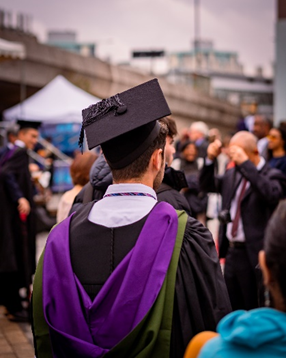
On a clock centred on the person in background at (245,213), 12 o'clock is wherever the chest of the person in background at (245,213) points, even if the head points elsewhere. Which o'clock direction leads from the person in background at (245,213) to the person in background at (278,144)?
the person in background at (278,144) is roughly at 5 o'clock from the person in background at (245,213).

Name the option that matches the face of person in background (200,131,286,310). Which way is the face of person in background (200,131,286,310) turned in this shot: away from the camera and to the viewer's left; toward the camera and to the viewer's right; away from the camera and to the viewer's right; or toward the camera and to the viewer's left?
toward the camera and to the viewer's left

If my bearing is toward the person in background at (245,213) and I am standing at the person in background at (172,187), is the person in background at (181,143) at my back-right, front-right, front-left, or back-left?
front-left

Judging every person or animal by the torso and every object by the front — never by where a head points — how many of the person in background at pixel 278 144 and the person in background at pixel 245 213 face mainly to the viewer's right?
0

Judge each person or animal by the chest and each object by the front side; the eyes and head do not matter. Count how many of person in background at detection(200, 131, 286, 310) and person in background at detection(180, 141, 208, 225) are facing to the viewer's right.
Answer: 0

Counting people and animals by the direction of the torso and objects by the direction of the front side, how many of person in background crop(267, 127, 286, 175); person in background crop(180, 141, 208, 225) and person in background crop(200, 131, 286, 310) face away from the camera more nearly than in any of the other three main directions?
0

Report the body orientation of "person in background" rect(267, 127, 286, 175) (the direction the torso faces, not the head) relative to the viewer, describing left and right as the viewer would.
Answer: facing the viewer and to the left of the viewer

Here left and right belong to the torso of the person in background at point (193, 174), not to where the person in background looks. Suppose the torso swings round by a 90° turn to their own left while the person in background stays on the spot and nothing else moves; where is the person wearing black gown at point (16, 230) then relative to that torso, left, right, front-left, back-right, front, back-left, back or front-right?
back-right

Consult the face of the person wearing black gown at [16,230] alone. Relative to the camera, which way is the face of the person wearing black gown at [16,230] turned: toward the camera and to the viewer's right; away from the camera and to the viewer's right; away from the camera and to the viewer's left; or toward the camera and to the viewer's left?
toward the camera and to the viewer's right

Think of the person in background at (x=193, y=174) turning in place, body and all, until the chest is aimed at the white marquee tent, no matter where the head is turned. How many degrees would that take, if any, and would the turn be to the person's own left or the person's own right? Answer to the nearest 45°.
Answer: approximately 135° to the person's own right

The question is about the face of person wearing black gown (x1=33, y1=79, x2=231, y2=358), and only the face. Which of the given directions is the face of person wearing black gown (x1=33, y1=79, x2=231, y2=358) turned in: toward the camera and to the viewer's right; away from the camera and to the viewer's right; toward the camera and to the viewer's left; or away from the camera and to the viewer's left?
away from the camera and to the viewer's right

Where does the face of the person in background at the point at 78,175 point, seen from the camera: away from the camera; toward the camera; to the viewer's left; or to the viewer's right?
away from the camera

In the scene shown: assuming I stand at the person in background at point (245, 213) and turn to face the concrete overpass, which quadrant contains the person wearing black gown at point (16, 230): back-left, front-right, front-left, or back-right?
front-left

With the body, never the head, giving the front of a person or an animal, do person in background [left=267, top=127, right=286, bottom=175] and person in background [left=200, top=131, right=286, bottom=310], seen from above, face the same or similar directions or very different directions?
same or similar directions
